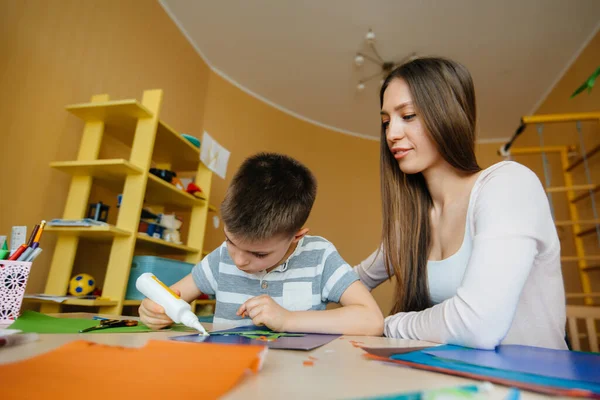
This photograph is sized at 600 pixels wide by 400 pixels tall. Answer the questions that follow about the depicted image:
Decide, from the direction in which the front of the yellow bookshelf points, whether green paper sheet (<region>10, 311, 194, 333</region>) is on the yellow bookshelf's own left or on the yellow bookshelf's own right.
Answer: on the yellow bookshelf's own right

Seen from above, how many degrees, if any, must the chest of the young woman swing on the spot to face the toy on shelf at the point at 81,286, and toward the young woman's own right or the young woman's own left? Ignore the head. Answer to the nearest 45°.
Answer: approximately 45° to the young woman's own right

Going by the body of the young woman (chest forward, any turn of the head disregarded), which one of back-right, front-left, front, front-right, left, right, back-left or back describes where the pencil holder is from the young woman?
front

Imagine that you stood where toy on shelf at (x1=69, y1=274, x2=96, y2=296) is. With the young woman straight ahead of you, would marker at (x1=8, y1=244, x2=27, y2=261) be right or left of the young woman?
right

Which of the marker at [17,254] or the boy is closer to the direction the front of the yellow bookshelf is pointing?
the boy

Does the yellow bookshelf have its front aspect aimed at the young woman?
yes

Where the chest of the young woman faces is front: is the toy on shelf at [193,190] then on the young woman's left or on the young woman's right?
on the young woman's right

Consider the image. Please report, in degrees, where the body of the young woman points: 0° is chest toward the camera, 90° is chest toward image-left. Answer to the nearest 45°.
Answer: approximately 45°

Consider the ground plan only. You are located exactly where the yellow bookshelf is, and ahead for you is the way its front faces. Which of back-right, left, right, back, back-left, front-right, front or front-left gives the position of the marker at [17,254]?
front-right

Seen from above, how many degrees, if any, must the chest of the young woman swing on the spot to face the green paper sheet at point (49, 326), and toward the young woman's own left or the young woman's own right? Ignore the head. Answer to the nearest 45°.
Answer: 0° — they already face it

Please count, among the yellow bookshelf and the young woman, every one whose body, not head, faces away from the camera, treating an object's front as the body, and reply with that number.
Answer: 0

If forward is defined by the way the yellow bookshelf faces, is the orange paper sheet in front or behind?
in front
